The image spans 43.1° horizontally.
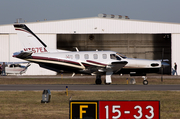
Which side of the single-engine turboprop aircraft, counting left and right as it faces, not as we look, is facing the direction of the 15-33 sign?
right

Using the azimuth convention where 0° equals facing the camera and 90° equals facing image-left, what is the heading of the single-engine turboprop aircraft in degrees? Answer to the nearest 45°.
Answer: approximately 270°

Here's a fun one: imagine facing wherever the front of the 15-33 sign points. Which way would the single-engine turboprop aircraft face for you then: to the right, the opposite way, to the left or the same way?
to the left

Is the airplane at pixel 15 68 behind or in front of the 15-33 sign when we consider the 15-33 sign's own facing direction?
behind

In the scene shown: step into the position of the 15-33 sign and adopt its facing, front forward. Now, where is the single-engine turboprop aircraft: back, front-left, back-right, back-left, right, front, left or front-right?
back

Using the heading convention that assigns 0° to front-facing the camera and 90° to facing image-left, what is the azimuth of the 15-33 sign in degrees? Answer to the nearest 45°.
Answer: approximately 0°

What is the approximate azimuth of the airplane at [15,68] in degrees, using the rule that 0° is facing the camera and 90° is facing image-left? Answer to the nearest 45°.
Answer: approximately 90°
